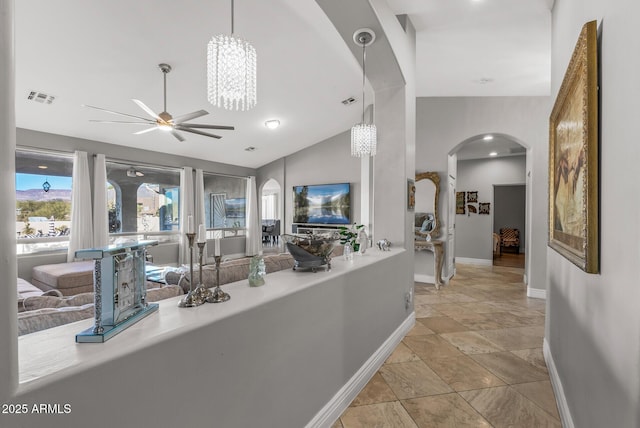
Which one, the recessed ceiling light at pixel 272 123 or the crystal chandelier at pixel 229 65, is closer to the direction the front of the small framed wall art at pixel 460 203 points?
the crystal chandelier

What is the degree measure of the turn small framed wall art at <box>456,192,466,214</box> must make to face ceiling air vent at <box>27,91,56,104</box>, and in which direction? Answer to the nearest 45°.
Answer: approximately 45° to its right

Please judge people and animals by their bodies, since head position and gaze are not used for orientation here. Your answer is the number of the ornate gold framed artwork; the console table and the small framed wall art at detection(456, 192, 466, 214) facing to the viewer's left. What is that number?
1

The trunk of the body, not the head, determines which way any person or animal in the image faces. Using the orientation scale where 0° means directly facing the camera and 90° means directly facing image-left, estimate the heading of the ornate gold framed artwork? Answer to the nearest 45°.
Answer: approximately 90°

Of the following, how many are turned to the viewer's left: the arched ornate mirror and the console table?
0

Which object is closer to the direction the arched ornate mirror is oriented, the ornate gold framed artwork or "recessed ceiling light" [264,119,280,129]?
the ornate gold framed artwork

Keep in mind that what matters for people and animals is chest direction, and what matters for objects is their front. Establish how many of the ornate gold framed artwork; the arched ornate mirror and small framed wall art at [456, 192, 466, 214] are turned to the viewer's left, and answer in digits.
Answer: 1

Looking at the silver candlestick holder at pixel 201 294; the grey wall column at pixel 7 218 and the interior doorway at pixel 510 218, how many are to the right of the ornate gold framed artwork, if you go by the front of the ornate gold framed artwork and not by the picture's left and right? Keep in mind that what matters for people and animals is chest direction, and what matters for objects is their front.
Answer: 1

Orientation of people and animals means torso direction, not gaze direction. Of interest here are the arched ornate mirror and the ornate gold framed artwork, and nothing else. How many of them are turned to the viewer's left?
1
